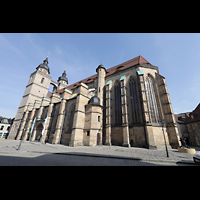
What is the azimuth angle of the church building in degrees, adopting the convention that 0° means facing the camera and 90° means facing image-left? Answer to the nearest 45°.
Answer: approximately 135°
